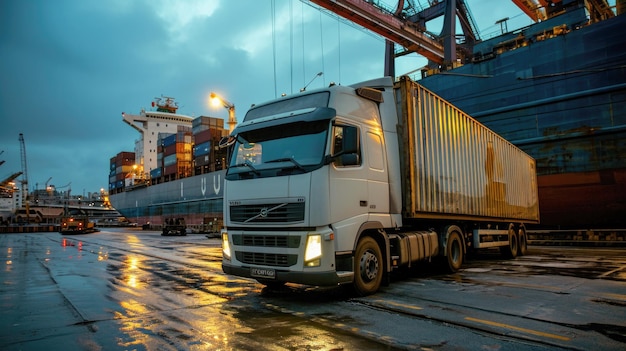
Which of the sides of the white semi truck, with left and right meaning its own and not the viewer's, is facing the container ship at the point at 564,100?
back

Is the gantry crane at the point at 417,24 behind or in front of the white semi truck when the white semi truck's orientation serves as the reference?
behind

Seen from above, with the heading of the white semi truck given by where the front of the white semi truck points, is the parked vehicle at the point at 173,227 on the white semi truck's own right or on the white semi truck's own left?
on the white semi truck's own right

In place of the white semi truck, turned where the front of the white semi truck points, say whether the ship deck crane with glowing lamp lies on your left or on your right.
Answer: on your right

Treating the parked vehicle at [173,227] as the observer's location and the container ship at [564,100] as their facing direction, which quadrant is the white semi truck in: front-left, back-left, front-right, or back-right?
front-right
